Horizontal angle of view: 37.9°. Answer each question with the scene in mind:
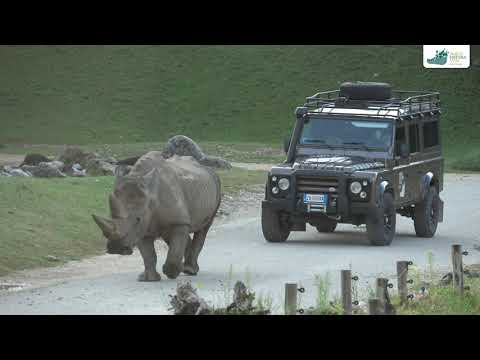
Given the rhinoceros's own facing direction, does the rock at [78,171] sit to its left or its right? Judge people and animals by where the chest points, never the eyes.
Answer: on its right

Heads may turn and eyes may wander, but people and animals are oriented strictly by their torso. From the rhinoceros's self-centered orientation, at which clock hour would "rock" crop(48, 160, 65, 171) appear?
The rock is roughly at 4 o'clock from the rhinoceros.

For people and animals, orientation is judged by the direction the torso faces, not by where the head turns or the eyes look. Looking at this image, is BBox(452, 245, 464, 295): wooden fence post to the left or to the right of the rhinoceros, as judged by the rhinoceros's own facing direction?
on its left

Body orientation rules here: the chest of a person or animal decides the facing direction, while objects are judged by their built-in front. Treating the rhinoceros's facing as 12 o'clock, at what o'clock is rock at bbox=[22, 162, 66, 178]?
The rock is roughly at 4 o'clock from the rhinoceros.

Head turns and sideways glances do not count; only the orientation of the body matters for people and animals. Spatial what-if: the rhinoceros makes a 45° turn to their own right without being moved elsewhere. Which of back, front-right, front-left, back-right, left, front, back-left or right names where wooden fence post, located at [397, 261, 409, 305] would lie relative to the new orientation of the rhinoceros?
back-left

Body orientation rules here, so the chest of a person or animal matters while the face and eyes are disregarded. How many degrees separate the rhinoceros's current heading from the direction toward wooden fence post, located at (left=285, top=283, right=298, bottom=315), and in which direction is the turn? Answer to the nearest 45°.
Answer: approximately 45° to its left

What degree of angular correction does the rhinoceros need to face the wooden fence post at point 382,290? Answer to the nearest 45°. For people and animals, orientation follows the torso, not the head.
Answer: approximately 90° to its left

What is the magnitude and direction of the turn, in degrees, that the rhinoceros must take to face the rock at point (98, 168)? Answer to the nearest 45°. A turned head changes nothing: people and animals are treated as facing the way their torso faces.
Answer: approximately 135° to its right

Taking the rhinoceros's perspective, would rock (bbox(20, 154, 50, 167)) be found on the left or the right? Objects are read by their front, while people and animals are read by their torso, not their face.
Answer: on its right

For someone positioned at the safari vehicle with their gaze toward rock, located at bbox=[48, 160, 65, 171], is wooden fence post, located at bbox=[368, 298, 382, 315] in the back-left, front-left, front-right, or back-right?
back-left
